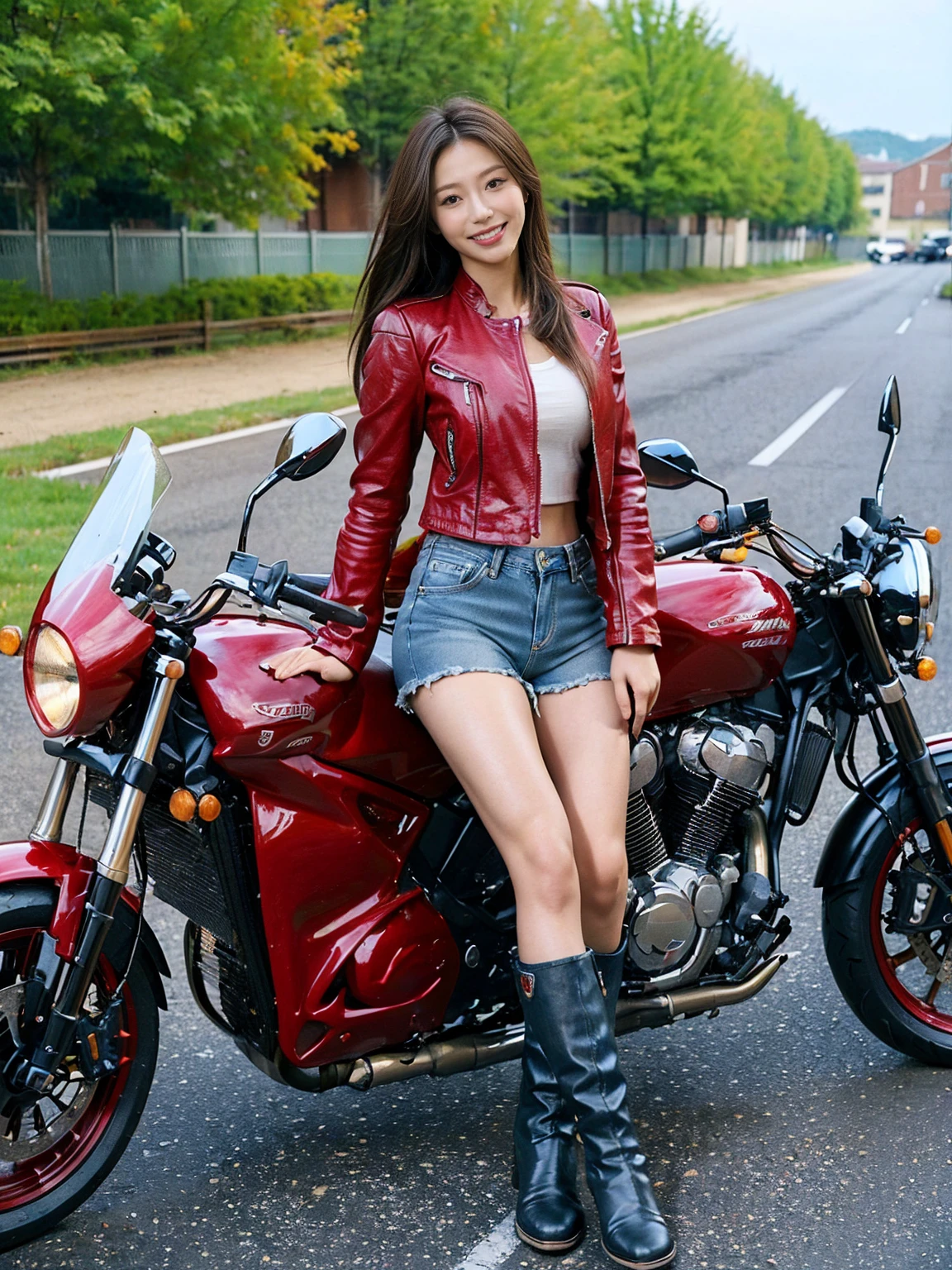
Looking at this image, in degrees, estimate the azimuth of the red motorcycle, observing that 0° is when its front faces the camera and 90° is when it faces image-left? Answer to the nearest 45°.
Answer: approximately 45°

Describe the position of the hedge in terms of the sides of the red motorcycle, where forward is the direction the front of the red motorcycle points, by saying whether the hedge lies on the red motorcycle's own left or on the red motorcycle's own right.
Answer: on the red motorcycle's own right

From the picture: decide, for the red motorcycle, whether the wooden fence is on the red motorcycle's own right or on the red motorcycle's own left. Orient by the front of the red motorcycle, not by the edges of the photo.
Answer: on the red motorcycle's own right

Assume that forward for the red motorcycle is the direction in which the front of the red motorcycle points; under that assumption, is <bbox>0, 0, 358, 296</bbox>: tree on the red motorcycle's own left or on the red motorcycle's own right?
on the red motorcycle's own right
